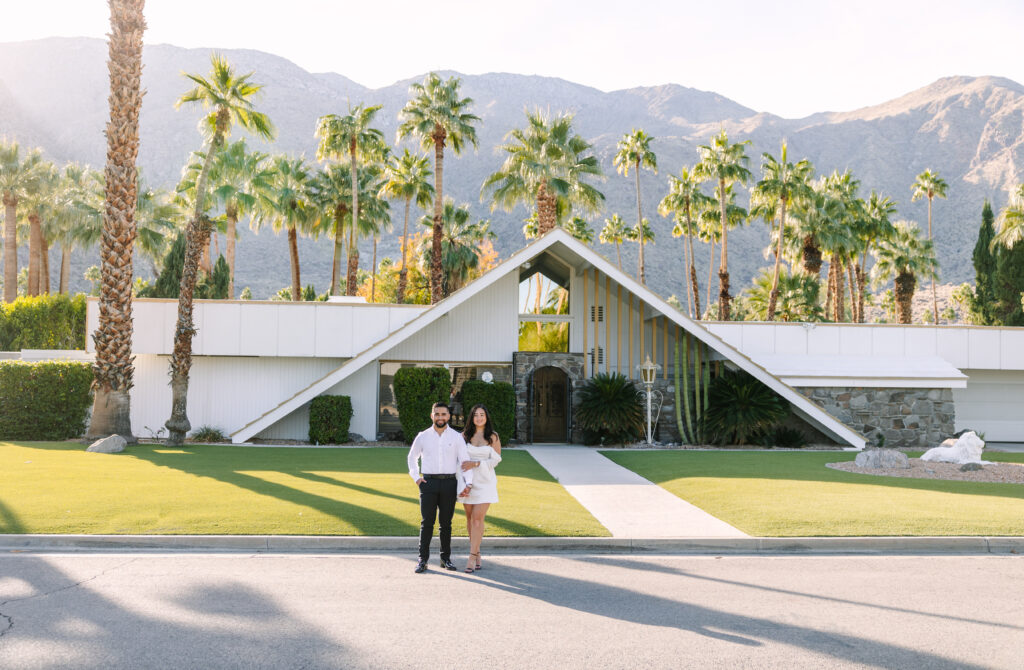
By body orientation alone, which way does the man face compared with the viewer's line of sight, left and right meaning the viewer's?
facing the viewer

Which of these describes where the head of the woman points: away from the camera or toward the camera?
toward the camera

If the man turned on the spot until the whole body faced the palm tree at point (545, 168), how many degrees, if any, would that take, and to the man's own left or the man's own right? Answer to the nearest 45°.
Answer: approximately 180°

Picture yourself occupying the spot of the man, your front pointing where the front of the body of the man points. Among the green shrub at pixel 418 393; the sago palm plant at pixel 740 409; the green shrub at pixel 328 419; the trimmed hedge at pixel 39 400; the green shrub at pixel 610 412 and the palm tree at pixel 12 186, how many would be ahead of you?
0

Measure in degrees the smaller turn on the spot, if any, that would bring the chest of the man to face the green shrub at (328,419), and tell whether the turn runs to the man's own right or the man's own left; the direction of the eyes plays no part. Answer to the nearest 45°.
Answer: approximately 180°

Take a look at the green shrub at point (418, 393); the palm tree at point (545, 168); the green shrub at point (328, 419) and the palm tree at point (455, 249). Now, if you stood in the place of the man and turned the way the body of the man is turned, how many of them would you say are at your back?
4

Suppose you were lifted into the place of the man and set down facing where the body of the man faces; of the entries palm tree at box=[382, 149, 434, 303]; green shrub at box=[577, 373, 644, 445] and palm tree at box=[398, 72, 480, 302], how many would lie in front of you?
0

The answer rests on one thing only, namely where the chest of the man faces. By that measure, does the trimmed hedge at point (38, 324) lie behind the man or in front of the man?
behind

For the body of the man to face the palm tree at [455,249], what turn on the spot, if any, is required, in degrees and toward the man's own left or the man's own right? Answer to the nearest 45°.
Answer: approximately 180°

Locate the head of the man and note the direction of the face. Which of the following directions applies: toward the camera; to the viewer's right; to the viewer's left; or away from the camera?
toward the camera

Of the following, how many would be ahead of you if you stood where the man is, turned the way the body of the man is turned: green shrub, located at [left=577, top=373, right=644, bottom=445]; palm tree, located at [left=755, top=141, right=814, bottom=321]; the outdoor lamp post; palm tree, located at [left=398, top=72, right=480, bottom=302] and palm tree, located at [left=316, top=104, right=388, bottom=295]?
0

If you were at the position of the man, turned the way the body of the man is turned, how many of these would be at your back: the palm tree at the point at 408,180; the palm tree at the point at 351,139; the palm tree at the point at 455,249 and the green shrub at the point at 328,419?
4

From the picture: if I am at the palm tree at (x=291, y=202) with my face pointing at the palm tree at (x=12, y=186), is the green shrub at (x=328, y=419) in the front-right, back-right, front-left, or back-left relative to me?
back-left

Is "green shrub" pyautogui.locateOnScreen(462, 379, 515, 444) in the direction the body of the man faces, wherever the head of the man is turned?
no

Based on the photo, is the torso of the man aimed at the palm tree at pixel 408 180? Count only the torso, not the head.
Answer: no

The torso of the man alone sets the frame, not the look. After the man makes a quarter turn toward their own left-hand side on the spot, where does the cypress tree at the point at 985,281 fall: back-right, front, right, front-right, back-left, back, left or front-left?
front-left

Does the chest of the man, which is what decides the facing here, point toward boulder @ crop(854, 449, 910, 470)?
no

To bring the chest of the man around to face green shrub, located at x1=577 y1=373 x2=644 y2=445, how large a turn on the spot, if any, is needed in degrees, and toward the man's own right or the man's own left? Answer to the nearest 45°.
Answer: approximately 180°

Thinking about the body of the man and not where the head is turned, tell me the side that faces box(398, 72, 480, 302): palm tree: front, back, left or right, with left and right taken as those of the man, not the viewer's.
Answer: back
